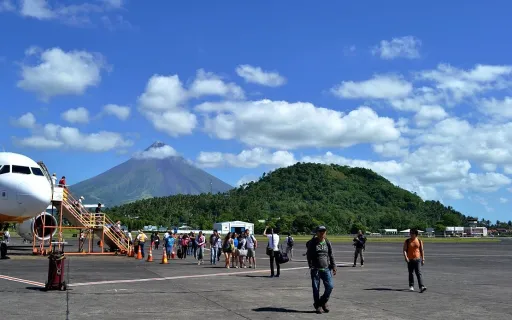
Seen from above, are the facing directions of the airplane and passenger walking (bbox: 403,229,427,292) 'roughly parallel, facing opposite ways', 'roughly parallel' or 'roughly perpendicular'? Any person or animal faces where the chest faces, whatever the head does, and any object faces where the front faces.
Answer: roughly perpendicular

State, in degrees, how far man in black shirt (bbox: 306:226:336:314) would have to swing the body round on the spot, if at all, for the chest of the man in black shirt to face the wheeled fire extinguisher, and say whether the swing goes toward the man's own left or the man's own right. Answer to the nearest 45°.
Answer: approximately 90° to the man's own right

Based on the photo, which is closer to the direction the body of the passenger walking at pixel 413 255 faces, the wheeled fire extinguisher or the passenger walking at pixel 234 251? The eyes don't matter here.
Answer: the wheeled fire extinguisher

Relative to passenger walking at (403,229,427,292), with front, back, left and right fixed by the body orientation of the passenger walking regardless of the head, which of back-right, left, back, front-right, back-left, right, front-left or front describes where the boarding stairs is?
back-right

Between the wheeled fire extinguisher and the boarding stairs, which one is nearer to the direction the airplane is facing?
the wheeled fire extinguisher

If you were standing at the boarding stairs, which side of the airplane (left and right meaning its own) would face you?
left

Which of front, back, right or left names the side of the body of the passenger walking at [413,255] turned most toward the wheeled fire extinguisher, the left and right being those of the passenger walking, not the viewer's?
right

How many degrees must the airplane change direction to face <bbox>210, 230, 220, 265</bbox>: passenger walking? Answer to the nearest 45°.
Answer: approximately 45° to its left

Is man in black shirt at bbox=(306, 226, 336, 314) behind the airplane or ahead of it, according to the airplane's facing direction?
ahead
